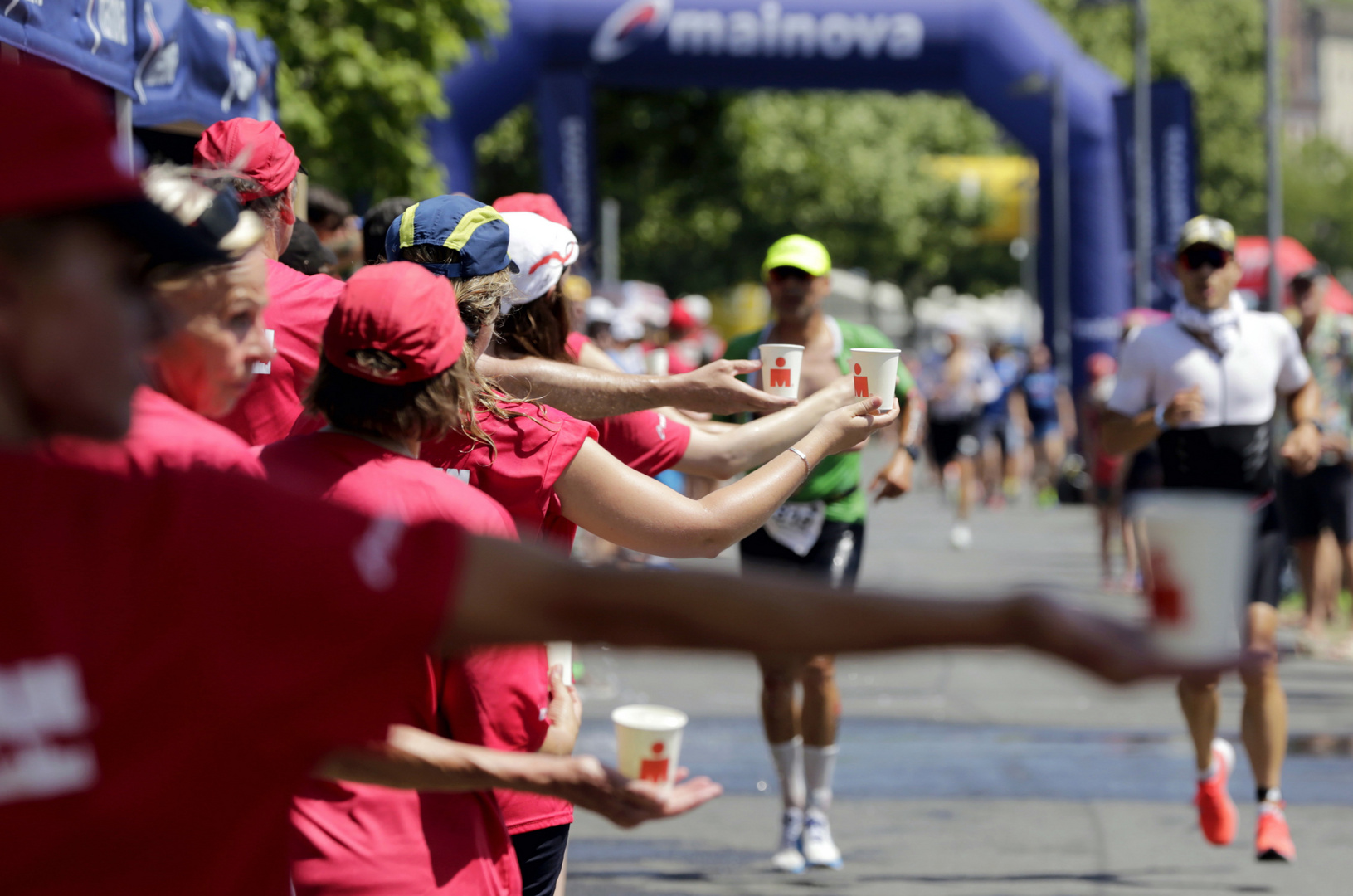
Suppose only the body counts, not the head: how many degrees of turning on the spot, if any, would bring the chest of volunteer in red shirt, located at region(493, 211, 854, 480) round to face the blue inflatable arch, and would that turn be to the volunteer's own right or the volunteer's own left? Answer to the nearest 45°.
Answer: approximately 45° to the volunteer's own left

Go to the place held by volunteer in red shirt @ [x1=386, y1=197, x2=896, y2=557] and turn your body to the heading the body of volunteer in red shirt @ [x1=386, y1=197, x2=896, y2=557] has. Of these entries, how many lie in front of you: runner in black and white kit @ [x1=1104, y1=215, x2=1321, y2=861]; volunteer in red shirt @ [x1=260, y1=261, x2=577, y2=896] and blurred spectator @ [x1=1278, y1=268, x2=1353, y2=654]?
2

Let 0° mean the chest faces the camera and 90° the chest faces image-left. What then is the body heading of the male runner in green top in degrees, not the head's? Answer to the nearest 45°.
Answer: approximately 0°

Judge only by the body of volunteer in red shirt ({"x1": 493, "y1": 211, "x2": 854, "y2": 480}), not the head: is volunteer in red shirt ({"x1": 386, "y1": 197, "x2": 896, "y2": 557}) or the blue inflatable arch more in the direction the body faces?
the blue inflatable arch

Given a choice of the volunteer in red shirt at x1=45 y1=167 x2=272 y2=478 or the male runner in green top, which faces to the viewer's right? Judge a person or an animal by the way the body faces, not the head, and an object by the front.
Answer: the volunteer in red shirt

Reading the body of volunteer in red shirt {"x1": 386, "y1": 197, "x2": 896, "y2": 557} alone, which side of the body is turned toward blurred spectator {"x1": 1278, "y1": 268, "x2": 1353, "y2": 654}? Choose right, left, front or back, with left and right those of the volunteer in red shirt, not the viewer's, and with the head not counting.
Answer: front

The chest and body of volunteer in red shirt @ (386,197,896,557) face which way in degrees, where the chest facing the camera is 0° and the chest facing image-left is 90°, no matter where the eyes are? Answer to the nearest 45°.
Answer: approximately 225°

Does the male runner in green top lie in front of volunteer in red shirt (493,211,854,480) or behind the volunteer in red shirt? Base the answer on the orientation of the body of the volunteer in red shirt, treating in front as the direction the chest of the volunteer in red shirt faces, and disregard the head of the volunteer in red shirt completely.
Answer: in front

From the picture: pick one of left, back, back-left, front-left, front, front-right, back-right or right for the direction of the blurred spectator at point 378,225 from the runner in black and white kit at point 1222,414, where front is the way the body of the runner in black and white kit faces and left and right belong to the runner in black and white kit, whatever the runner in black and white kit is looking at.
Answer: front-right

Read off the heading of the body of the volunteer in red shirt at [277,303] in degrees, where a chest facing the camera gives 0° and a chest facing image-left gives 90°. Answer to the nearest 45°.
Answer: approximately 225°

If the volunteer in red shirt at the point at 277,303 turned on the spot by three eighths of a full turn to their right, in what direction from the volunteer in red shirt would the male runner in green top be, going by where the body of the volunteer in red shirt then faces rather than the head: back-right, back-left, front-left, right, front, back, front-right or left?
back-left

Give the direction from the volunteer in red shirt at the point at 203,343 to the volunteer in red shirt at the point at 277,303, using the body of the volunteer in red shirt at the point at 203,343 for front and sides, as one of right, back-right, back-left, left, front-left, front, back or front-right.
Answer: left

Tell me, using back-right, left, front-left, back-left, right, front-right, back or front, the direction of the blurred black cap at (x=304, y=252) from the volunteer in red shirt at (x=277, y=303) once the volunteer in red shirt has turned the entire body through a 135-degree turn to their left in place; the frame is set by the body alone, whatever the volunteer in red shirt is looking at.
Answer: right

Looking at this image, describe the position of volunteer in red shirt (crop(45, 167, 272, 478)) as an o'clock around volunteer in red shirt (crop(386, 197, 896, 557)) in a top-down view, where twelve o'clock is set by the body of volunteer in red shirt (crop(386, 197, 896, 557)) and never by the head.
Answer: volunteer in red shirt (crop(45, 167, 272, 478)) is roughly at 5 o'clock from volunteer in red shirt (crop(386, 197, 896, 557)).
